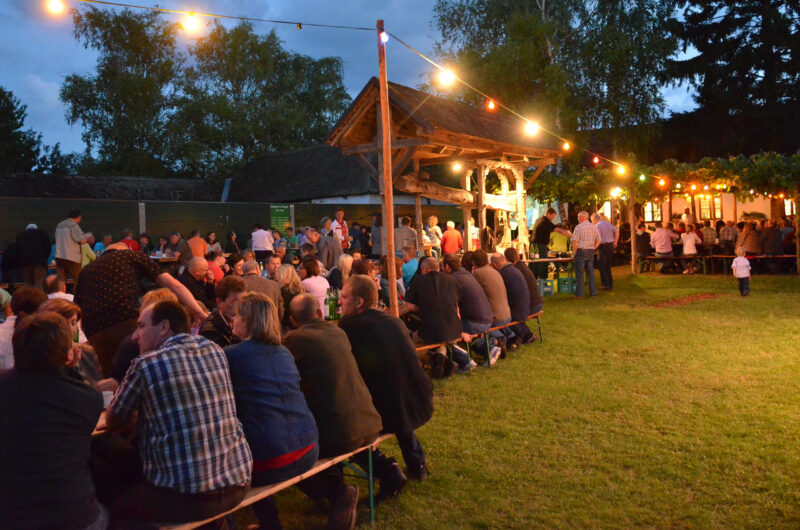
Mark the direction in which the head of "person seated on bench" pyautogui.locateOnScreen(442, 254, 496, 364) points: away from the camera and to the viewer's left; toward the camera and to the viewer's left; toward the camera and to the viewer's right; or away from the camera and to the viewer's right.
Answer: away from the camera and to the viewer's left

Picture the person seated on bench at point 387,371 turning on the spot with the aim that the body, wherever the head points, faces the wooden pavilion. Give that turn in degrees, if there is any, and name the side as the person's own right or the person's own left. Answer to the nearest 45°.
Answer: approximately 45° to the person's own right

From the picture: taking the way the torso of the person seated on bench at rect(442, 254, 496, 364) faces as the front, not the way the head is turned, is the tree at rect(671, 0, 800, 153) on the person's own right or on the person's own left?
on the person's own right

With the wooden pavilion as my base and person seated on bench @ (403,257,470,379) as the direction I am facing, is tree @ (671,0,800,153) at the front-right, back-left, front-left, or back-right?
back-left

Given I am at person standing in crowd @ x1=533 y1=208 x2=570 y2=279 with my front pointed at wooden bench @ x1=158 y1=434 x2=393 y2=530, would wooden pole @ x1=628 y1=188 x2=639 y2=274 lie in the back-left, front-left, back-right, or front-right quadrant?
back-left

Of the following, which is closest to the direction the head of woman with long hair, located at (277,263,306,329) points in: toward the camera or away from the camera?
away from the camera

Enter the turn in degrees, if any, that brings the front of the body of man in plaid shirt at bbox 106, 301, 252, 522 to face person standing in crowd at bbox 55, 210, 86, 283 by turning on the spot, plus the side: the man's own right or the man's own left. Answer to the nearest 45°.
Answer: approximately 45° to the man's own right

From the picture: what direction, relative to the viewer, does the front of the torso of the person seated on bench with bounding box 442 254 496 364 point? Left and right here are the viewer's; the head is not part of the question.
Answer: facing away from the viewer and to the left of the viewer

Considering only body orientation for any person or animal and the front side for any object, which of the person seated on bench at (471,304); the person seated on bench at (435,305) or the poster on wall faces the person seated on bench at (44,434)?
the poster on wall

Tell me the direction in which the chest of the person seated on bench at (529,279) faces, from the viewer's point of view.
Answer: to the viewer's left

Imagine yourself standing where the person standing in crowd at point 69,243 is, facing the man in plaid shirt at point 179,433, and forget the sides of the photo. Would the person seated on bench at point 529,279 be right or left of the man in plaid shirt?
left

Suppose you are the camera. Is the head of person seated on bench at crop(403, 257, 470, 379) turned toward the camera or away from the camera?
away from the camera

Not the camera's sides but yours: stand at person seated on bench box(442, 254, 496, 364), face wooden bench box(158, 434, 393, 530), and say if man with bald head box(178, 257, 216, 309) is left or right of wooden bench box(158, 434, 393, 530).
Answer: right

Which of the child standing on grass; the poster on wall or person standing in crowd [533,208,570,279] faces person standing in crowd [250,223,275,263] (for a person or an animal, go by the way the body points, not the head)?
the poster on wall

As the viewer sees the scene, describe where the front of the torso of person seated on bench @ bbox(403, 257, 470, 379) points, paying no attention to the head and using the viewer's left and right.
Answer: facing away from the viewer and to the left of the viewer

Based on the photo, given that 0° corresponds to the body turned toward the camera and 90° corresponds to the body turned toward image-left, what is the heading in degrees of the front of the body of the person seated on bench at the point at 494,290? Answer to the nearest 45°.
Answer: approximately 135°

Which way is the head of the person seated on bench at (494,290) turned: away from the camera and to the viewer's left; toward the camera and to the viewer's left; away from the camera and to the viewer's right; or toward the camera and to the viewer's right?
away from the camera and to the viewer's left
